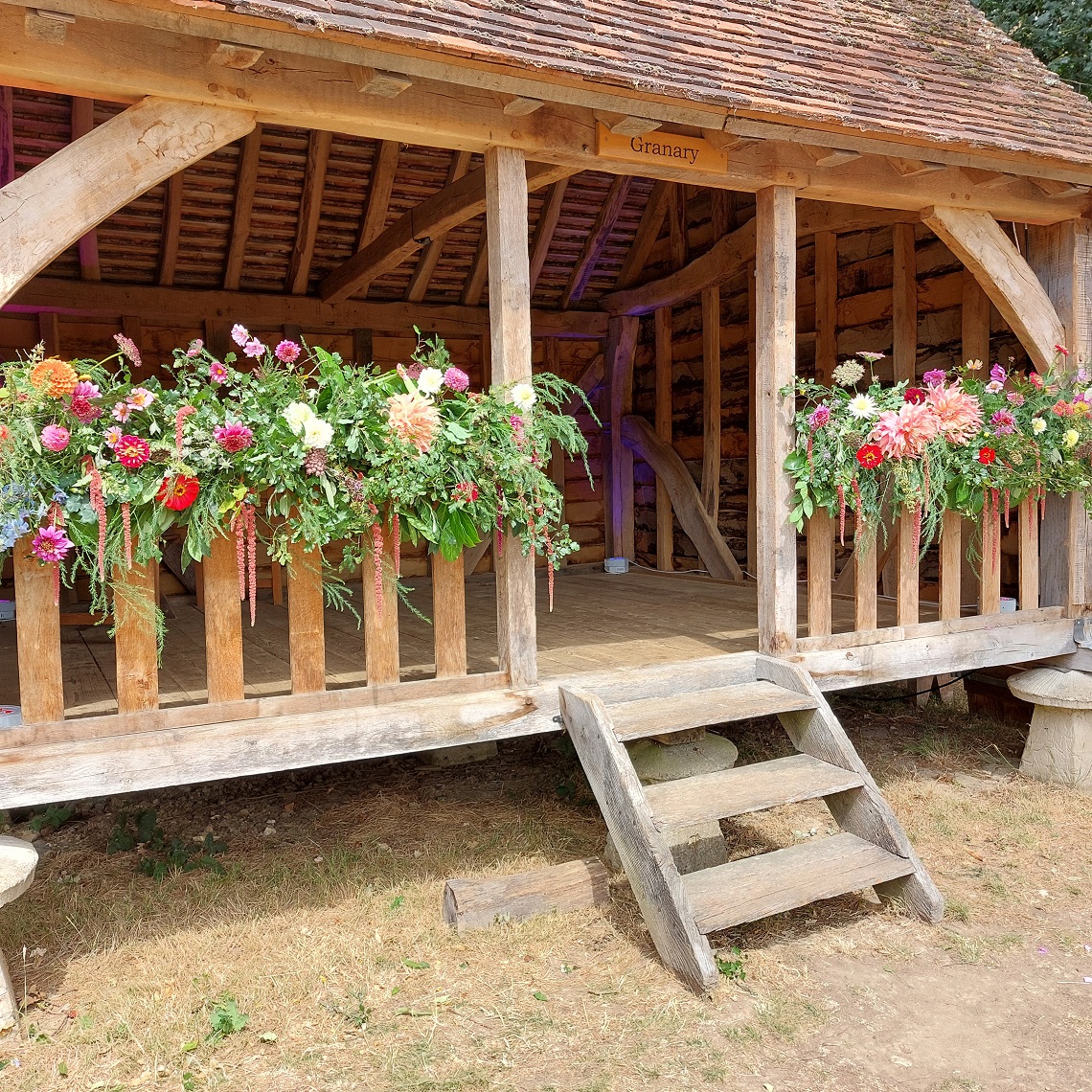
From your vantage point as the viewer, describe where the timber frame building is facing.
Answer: facing the viewer and to the right of the viewer
